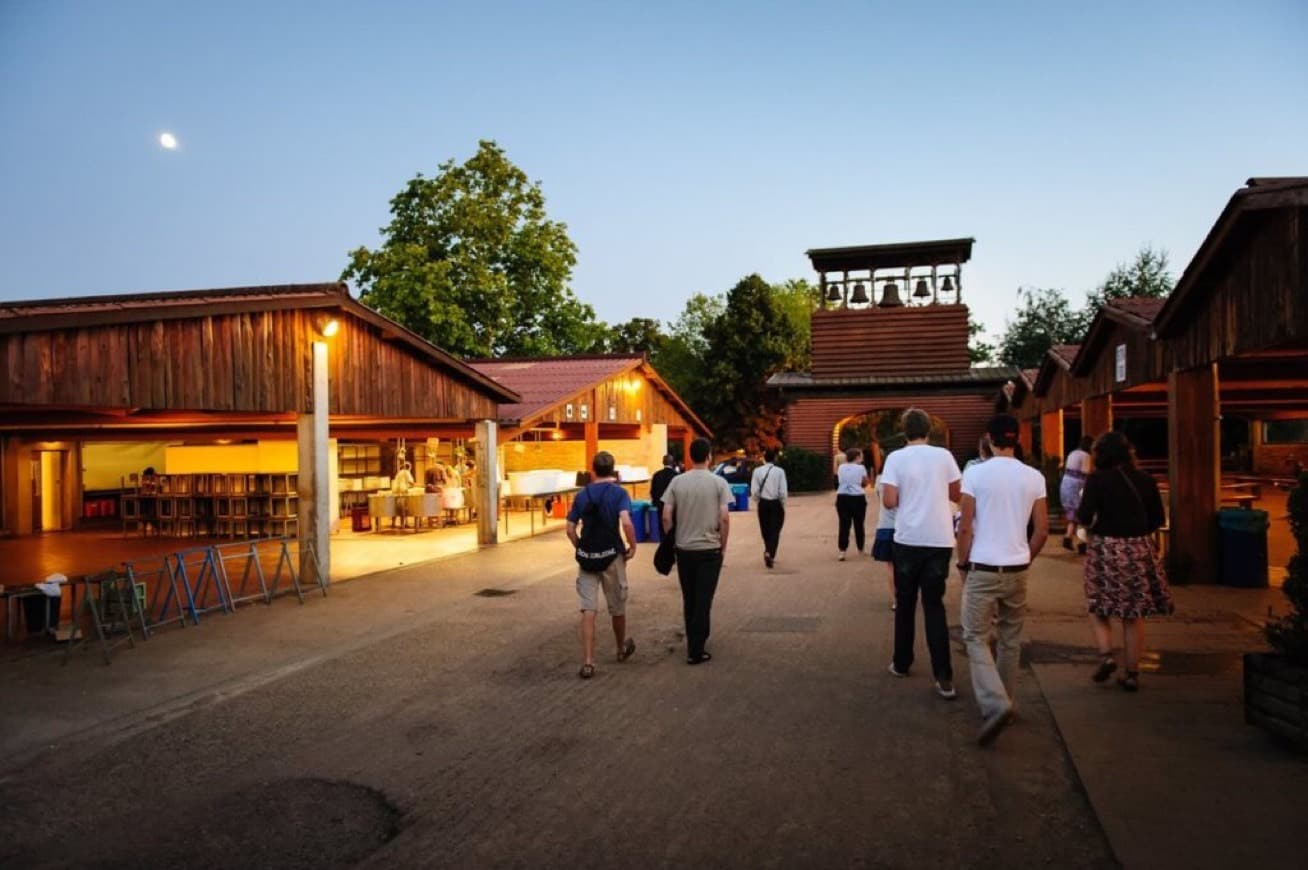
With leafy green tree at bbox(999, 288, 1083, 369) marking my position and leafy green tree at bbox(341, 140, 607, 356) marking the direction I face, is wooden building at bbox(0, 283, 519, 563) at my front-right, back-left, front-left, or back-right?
front-left

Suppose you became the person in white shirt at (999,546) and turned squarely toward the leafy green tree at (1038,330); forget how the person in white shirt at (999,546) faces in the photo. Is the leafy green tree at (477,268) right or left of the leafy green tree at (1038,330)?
left

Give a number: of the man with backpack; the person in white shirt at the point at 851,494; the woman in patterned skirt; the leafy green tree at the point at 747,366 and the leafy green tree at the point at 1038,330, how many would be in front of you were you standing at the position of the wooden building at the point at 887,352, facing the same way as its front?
3

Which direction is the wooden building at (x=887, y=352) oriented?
toward the camera

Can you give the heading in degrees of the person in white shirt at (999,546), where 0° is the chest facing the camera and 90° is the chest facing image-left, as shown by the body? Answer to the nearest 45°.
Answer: approximately 180°

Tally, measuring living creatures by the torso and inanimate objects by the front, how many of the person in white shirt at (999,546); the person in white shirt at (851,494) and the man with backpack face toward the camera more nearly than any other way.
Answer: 0

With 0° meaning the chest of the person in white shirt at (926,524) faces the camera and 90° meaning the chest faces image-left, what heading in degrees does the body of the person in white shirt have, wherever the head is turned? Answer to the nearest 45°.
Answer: approximately 180°

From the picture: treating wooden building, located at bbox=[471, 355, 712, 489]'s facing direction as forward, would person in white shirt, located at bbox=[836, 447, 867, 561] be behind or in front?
in front

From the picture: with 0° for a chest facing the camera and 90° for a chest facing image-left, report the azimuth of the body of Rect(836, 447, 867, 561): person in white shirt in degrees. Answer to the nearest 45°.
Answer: approximately 180°

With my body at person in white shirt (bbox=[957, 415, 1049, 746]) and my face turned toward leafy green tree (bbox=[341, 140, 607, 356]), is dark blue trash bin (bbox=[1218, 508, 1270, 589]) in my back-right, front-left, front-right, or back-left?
front-right

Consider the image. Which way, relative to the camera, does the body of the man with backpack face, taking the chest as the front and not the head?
away from the camera

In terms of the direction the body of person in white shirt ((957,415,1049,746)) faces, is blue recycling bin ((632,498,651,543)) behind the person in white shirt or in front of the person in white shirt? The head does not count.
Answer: in front

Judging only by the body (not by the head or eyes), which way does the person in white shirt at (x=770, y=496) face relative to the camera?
away from the camera

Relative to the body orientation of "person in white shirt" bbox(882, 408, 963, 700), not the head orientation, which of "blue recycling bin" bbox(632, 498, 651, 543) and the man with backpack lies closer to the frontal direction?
the blue recycling bin

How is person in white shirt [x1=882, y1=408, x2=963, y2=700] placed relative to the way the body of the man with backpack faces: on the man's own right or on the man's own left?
on the man's own right

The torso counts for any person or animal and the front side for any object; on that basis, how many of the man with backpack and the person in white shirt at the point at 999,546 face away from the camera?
2

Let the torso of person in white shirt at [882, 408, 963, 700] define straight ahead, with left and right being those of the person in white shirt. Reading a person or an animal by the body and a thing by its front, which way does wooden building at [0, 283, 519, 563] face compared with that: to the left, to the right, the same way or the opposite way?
to the right

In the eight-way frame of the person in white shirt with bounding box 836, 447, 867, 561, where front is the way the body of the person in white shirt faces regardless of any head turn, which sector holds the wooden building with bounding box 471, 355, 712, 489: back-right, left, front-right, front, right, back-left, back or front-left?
front-left

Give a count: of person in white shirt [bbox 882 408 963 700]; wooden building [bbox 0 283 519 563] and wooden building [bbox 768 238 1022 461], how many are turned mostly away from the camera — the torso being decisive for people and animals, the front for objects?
1

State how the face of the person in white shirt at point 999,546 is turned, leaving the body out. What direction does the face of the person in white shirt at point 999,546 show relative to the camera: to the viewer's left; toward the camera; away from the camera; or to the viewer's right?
away from the camera

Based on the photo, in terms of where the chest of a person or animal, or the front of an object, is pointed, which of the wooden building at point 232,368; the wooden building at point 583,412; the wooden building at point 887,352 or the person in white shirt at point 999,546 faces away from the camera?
the person in white shirt
